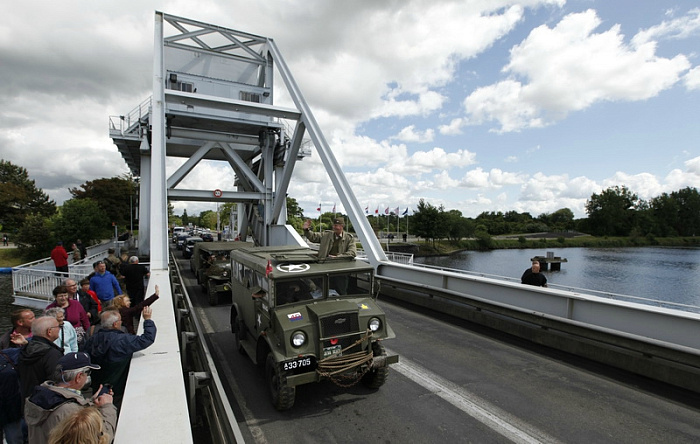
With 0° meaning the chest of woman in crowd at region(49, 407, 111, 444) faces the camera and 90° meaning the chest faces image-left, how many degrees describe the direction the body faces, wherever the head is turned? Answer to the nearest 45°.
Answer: approximately 225°

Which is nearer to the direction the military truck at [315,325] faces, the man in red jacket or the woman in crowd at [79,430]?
the woman in crowd

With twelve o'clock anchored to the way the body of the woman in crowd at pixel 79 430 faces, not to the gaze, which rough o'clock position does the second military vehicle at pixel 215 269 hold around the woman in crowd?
The second military vehicle is roughly at 11 o'clock from the woman in crowd.

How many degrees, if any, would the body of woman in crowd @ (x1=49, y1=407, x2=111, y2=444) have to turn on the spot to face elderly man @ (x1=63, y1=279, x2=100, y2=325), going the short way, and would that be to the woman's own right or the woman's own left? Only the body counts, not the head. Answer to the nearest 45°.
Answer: approximately 45° to the woman's own left

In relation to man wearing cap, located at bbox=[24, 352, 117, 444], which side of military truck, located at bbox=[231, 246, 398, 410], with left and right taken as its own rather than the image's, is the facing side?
front

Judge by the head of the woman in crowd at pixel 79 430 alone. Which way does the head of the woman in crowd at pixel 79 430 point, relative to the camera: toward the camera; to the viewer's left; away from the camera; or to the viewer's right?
away from the camera

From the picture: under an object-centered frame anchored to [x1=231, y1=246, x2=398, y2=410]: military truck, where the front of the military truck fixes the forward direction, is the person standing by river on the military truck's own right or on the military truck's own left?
on the military truck's own left

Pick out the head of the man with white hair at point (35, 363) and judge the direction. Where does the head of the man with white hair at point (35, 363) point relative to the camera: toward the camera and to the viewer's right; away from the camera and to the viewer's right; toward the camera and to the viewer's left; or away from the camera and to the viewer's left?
away from the camera and to the viewer's right

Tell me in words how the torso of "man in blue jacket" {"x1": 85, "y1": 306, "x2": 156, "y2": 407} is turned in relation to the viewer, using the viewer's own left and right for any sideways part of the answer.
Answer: facing away from the viewer and to the right of the viewer
